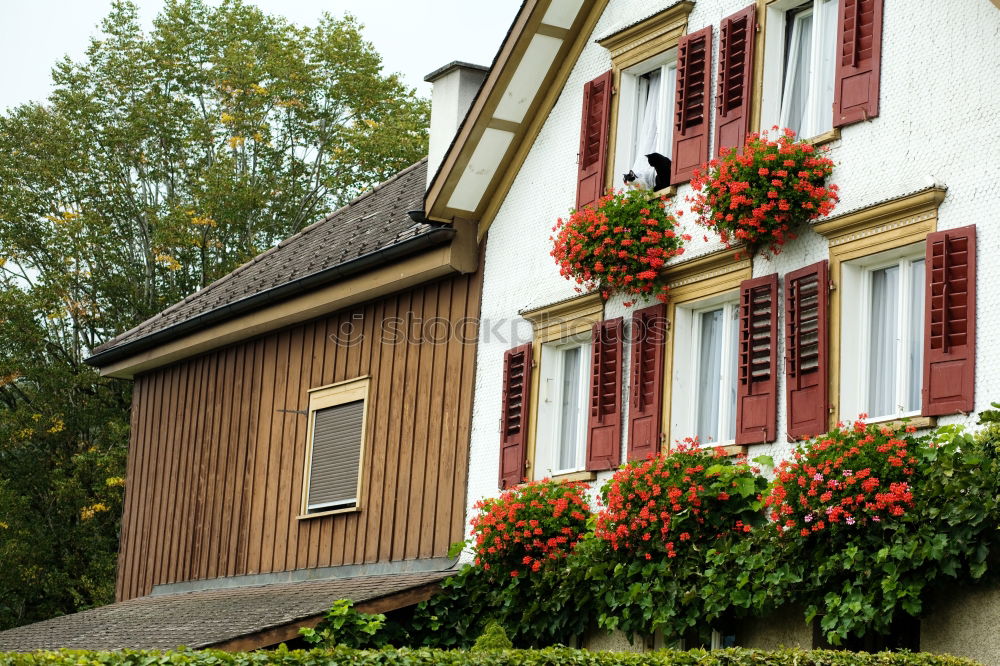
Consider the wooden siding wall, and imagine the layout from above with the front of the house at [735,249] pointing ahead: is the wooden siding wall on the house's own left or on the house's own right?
on the house's own right

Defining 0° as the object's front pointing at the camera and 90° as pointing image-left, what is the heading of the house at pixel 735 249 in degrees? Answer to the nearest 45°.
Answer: approximately 45°

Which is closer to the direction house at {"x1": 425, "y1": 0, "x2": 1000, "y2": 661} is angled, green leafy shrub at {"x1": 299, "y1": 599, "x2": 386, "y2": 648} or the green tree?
the green leafy shrub

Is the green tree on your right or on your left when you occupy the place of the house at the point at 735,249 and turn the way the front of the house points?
on your right

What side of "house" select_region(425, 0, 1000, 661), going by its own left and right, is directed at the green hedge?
front
